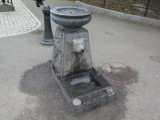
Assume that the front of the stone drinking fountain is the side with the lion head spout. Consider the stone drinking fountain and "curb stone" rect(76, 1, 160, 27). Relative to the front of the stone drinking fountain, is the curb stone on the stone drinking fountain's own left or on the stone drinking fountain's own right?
on the stone drinking fountain's own left

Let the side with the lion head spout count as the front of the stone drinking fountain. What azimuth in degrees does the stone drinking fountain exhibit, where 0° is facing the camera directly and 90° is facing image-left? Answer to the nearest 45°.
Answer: approximately 315°

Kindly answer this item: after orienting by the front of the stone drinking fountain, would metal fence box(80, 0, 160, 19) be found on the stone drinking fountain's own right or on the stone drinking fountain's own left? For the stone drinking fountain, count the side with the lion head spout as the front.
on the stone drinking fountain's own left
